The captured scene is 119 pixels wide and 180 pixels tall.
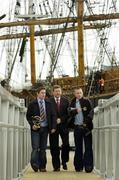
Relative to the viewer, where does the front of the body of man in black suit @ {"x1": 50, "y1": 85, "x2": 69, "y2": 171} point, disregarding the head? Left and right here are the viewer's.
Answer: facing the viewer

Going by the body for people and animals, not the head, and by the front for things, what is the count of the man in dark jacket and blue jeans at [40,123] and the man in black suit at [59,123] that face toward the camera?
2

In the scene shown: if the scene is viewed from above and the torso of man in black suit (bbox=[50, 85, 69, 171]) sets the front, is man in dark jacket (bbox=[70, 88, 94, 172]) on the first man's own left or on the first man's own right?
on the first man's own left

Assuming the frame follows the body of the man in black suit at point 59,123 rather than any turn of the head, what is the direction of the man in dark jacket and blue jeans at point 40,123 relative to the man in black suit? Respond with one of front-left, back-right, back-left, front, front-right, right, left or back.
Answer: front-right

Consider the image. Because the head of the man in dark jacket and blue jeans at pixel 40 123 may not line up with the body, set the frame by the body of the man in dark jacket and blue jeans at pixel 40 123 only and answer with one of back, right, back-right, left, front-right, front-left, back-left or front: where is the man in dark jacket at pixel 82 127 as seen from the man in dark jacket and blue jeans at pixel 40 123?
left

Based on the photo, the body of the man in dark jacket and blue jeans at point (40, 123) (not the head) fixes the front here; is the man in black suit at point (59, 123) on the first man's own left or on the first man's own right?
on the first man's own left
